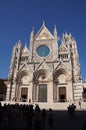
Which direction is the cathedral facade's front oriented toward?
toward the camera
